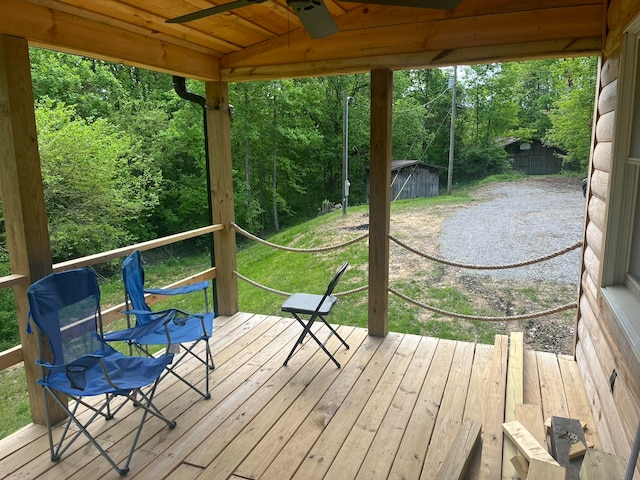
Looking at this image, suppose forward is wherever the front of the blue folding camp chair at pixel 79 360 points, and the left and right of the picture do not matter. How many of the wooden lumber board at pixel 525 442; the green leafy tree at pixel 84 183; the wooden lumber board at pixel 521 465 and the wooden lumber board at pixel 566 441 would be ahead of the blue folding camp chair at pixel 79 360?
3

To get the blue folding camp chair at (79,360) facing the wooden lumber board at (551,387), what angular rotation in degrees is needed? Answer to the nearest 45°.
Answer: approximately 45° to its left

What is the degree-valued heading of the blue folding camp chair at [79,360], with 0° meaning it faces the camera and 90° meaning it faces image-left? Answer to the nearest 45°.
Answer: approximately 315°

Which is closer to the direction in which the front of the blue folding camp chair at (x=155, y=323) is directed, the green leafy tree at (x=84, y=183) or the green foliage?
the green foliage

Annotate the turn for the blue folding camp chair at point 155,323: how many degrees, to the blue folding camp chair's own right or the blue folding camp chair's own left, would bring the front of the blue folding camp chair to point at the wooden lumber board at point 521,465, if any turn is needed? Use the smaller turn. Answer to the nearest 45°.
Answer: approximately 45° to the blue folding camp chair's own right

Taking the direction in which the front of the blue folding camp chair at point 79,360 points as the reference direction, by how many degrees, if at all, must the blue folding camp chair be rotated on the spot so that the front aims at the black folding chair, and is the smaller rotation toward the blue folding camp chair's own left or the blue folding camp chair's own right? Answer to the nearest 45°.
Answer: approximately 45° to the blue folding camp chair's own left

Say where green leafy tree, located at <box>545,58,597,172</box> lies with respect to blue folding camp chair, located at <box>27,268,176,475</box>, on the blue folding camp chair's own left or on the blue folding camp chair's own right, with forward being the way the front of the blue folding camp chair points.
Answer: on the blue folding camp chair's own left

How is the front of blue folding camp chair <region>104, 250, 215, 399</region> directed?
to the viewer's right

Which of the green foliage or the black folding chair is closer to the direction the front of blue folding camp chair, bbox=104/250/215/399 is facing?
the black folding chair
